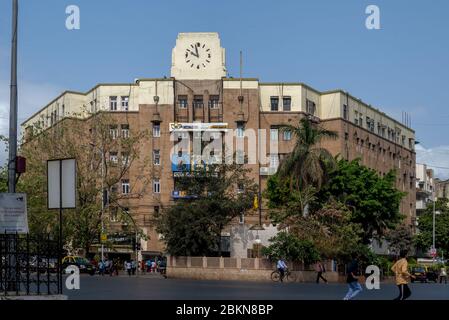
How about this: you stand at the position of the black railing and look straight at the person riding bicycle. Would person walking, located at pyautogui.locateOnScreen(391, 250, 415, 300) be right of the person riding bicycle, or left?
right

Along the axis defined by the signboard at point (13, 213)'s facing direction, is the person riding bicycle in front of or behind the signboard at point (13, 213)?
behind

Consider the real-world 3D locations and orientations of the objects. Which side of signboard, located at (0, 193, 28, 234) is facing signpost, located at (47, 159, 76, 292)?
left

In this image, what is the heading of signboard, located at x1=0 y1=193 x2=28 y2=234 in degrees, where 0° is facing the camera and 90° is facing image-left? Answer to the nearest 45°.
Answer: approximately 0°
